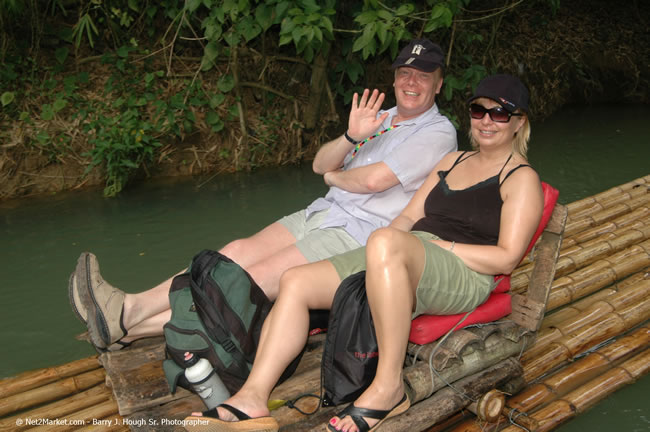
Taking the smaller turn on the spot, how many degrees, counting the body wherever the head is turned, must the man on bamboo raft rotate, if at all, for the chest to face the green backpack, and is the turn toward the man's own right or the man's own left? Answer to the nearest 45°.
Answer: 0° — they already face it

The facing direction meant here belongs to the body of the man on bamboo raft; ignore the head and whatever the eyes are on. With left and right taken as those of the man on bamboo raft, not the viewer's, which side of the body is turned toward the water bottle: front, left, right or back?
front

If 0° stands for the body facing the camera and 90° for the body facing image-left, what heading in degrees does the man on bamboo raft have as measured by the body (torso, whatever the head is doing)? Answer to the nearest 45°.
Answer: approximately 45°

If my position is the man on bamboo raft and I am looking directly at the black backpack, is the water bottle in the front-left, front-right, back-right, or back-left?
front-right

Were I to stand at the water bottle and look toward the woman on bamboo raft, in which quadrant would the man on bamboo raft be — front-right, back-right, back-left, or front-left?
front-left

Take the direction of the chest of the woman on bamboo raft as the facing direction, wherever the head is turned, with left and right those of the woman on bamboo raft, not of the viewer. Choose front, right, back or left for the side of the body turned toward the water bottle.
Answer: front

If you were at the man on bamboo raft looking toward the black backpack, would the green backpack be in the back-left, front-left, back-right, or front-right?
front-right

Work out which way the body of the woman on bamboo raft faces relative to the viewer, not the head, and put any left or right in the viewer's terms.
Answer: facing the viewer and to the left of the viewer

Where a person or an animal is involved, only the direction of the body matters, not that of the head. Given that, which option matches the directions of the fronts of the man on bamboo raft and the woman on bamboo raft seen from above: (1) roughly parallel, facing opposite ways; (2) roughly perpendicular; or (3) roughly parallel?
roughly parallel

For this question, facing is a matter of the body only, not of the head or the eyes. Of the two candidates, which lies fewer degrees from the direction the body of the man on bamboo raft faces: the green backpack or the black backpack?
the green backpack

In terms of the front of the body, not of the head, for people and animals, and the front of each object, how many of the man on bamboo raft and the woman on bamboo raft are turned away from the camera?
0
